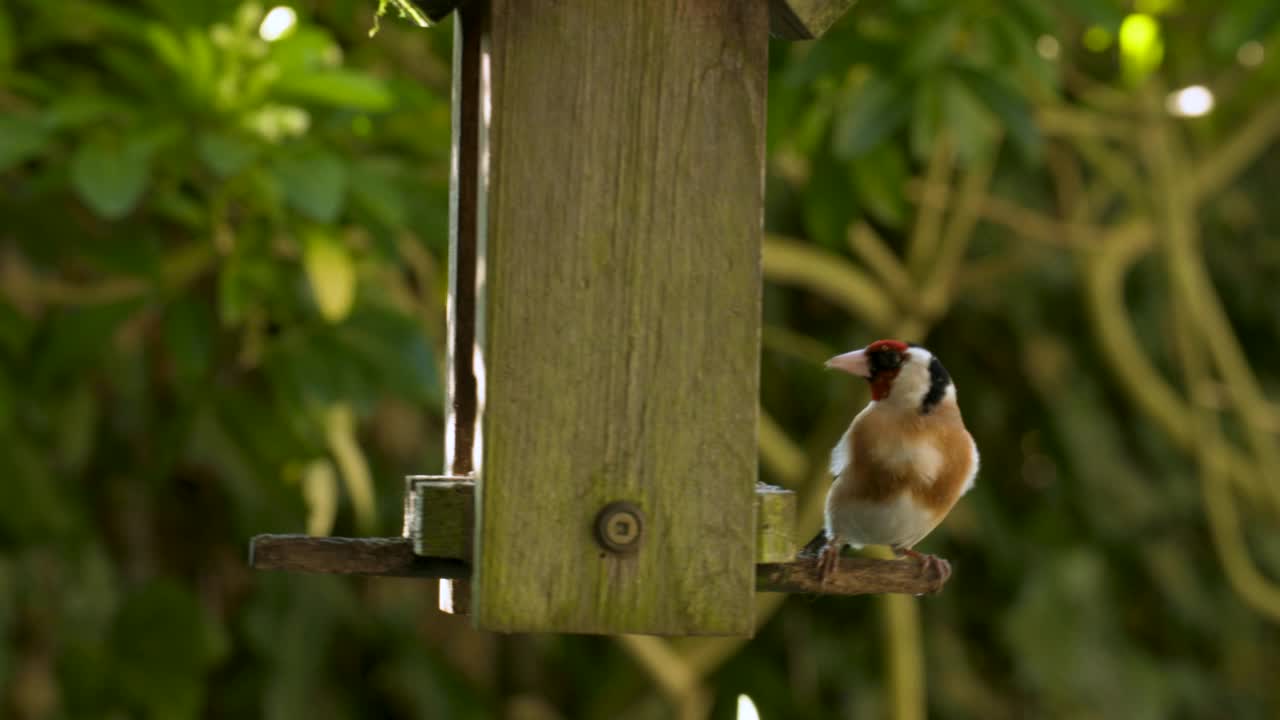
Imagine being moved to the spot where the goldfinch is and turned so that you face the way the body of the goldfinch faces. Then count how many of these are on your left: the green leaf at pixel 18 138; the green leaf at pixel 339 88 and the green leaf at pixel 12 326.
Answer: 0

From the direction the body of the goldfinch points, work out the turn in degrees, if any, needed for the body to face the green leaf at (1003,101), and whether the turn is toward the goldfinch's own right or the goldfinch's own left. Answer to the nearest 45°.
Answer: approximately 180°

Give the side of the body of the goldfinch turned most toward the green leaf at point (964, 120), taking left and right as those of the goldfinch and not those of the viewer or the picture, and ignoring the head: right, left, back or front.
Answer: back

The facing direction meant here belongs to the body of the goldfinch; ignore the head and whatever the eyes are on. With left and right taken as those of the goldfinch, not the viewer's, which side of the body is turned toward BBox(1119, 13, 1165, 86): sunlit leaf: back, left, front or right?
back

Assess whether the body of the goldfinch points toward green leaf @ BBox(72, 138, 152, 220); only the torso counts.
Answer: no

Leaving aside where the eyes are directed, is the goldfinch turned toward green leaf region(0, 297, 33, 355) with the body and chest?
no

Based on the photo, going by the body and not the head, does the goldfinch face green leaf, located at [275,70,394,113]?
no

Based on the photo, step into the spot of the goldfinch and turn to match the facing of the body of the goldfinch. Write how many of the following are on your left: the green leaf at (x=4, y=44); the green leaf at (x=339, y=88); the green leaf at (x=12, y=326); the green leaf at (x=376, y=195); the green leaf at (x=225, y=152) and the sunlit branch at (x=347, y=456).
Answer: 0

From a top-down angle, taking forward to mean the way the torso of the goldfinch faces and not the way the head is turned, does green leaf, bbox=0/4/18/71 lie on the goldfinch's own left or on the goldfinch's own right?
on the goldfinch's own right

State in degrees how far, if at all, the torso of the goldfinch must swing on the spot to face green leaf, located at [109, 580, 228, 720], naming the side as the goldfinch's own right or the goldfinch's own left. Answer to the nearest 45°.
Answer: approximately 135° to the goldfinch's own right

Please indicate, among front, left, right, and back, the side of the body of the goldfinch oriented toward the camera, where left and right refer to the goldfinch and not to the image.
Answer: front
